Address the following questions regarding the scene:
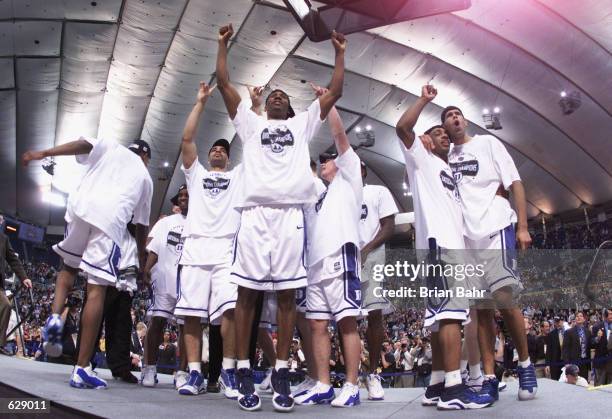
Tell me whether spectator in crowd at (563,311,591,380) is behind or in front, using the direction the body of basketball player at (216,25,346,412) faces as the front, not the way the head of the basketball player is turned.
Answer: behind

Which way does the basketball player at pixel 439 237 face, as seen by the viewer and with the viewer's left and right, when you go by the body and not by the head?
facing the viewer and to the right of the viewer

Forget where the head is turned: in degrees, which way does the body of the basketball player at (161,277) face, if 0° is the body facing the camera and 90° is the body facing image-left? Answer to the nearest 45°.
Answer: approximately 0°

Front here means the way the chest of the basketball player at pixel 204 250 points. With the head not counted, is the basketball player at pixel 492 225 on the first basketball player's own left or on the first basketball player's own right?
on the first basketball player's own left

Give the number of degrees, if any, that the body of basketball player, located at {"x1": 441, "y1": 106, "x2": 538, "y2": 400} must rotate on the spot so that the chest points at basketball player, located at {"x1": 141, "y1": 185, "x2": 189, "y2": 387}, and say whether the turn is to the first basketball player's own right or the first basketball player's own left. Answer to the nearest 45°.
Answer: approximately 45° to the first basketball player's own right

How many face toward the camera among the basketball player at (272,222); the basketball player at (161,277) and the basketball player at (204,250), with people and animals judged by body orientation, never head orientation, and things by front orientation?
3

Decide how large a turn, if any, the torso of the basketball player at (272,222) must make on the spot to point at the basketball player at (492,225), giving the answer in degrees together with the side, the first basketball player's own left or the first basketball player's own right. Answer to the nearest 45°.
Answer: approximately 90° to the first basketball player's own left

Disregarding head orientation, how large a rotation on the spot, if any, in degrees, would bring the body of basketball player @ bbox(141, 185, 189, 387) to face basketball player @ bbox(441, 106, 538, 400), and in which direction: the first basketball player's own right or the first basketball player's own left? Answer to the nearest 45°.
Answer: approximately 45° to the first basketball player's own left

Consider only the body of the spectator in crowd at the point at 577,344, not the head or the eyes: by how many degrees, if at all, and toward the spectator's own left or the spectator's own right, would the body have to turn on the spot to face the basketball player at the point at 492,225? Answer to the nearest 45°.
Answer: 0° — they already face them

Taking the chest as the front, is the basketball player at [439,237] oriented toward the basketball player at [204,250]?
no

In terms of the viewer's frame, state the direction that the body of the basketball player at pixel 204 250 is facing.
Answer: toward the camera

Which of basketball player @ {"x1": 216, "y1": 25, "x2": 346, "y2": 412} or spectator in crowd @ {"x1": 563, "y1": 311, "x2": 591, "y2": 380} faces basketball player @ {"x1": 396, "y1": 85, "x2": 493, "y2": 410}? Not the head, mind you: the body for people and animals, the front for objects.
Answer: the spectator in crowd

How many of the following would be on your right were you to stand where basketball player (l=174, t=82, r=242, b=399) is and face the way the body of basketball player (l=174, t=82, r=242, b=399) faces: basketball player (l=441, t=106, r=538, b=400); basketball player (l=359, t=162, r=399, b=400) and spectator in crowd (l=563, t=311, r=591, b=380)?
0

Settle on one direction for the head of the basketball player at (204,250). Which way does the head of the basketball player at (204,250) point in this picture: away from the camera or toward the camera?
toward the camera

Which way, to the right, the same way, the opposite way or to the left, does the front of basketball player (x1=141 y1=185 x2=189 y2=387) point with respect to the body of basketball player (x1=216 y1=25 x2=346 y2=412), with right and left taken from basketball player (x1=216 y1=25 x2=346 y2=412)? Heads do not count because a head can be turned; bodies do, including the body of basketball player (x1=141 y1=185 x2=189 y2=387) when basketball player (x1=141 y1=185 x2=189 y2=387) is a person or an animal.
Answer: the same way

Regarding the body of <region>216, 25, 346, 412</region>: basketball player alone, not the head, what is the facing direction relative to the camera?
toward the camera

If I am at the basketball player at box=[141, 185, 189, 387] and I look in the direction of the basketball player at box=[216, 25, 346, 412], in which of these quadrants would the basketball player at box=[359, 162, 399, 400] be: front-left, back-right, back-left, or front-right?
front-left

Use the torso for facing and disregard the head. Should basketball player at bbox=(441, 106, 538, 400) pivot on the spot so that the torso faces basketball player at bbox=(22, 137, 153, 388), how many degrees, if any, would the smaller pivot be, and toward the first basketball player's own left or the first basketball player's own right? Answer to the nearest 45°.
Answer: approximately 45° to the first basketball player's own right

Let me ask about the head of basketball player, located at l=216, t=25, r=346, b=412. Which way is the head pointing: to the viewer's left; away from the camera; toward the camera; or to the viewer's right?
toward the camera

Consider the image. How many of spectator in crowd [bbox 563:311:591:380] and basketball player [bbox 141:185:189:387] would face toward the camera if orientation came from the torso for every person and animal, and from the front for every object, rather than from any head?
2
